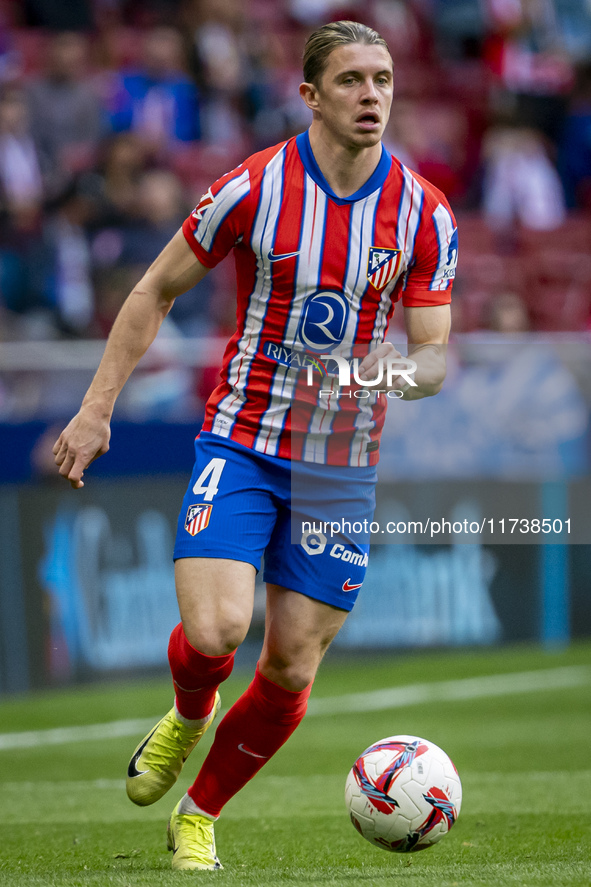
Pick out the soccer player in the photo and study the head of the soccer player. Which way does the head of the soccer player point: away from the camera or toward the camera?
toward the camera

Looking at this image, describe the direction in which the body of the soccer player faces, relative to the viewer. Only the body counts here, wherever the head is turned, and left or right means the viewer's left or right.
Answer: facing the viewer
